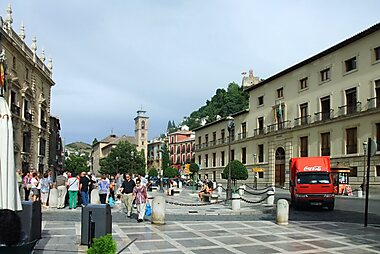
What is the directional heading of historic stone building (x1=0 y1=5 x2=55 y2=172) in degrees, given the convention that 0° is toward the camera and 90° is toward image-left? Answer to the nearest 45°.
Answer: approximately 315°

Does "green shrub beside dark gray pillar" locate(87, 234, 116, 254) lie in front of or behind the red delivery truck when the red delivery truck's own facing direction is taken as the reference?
in front
